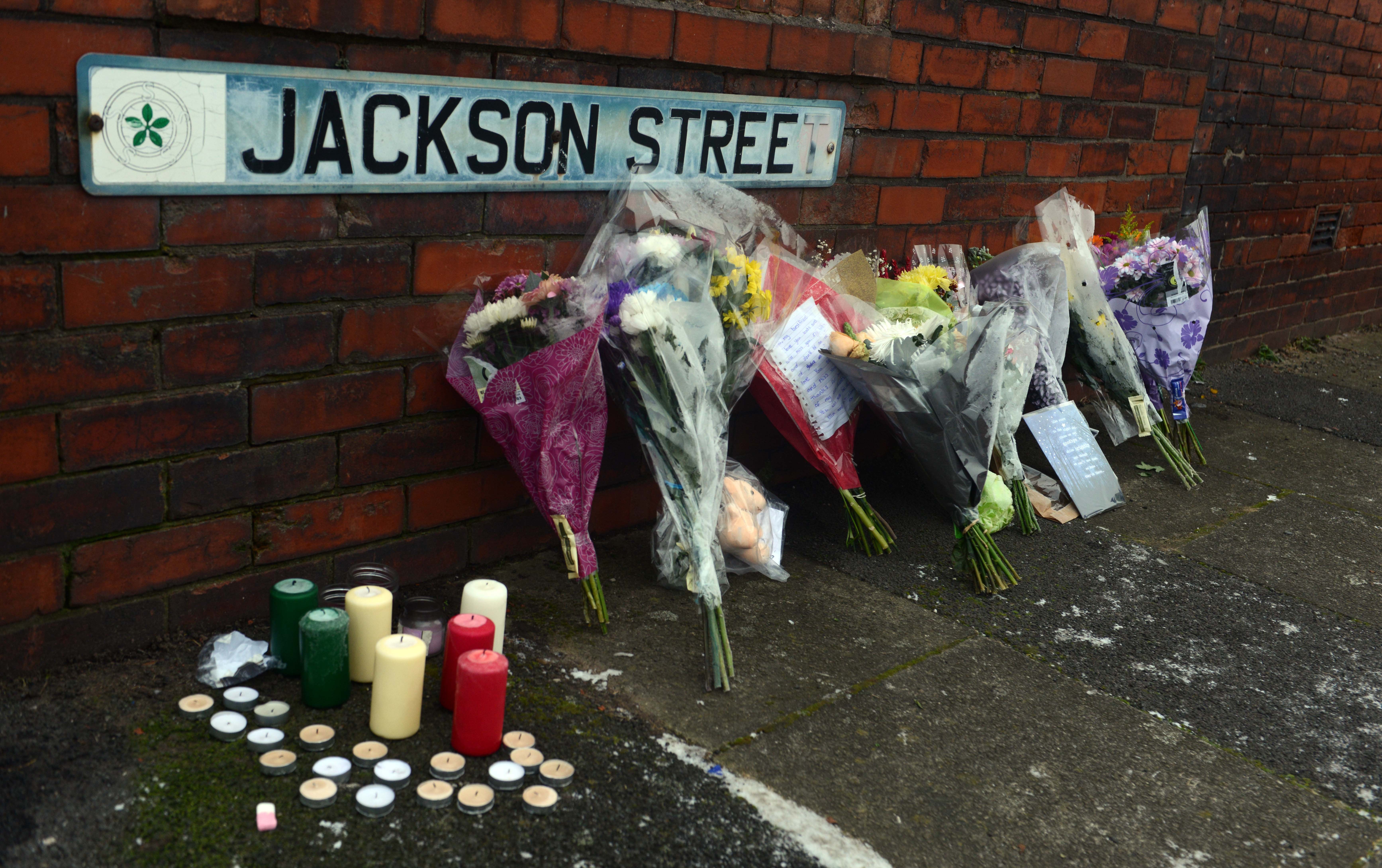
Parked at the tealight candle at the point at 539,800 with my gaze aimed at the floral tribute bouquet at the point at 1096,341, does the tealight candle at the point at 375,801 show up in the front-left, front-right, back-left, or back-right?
back-left

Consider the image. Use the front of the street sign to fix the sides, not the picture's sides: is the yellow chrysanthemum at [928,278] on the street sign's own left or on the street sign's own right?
on the street sign's own left

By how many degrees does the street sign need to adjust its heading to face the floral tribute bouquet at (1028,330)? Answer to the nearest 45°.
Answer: approximately 90° to its left

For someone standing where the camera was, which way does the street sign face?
facing the viewer and to the right of the viewer
